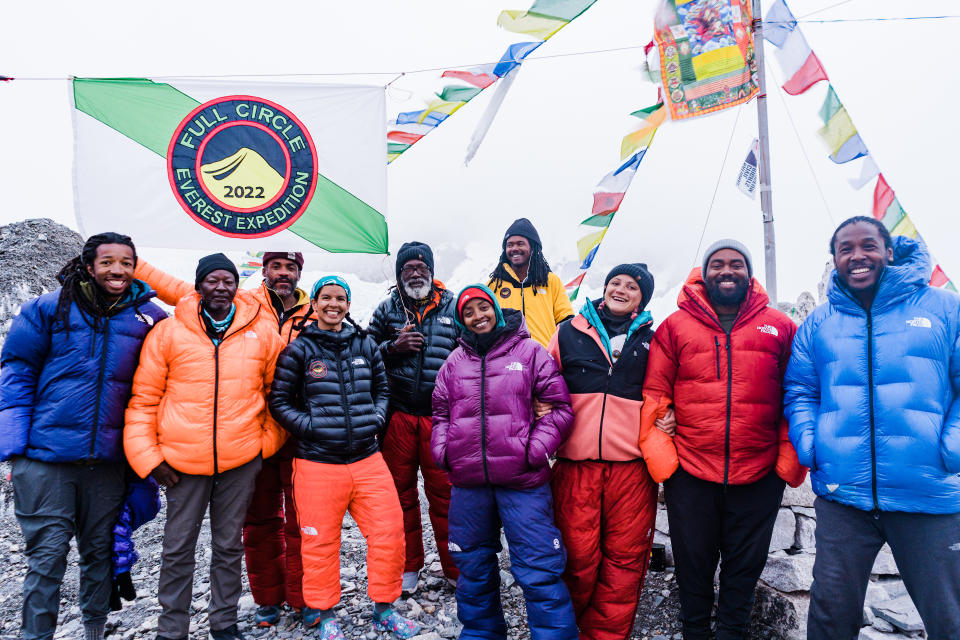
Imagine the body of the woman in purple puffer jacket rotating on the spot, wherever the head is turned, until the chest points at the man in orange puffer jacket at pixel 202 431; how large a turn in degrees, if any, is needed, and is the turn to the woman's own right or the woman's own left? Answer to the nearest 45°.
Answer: approximately 90° to the woman's own right

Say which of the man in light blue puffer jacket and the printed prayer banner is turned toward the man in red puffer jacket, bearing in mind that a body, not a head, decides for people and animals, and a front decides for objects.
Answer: the printed prayer banner

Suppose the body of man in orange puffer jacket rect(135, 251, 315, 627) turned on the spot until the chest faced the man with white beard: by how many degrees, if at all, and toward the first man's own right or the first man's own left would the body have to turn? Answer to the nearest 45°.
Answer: approximately 90° to the first man's own left

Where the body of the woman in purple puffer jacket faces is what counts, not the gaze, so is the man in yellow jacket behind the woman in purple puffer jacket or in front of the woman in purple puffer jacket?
behind

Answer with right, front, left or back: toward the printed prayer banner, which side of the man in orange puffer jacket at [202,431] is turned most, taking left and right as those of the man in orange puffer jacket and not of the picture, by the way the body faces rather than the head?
left

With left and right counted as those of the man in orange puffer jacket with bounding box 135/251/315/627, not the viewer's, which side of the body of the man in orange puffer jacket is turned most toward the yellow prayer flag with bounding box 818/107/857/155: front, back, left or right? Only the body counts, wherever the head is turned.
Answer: left

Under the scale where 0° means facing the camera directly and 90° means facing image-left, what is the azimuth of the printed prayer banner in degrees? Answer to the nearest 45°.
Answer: approximately 0°
